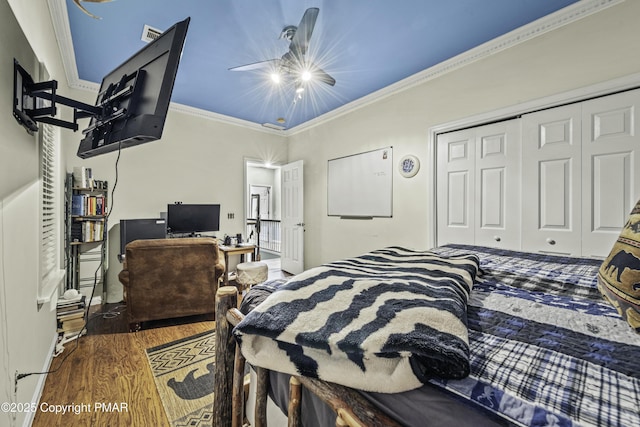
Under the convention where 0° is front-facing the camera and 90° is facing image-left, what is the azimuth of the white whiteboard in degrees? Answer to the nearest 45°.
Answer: approximately 45°

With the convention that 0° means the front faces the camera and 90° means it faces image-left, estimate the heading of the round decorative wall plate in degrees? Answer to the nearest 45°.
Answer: approximately 45°

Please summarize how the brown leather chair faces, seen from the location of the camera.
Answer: facing away from the viewer

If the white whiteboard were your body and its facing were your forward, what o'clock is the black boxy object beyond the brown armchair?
The black boxy object beyond the brown armchair is roughly at 1 o'clock from the white whiteboard.

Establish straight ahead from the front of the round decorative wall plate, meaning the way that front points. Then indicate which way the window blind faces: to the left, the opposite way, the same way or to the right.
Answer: the opposite way

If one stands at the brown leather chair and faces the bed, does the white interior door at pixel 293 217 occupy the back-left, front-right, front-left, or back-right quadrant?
back-left

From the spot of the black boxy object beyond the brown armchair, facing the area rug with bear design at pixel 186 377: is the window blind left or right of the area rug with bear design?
right

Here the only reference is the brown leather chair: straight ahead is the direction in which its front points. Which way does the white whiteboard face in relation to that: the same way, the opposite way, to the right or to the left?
to the left

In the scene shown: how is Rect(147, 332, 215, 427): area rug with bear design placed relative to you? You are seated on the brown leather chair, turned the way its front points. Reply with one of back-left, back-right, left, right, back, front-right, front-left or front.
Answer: back

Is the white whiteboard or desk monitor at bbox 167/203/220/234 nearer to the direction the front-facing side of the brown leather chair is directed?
the desk monitor

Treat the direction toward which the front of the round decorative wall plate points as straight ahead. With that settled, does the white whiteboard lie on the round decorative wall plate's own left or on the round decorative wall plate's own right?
on the round decorative wall plate's own right

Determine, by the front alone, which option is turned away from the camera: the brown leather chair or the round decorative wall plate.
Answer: the brown leather chair
